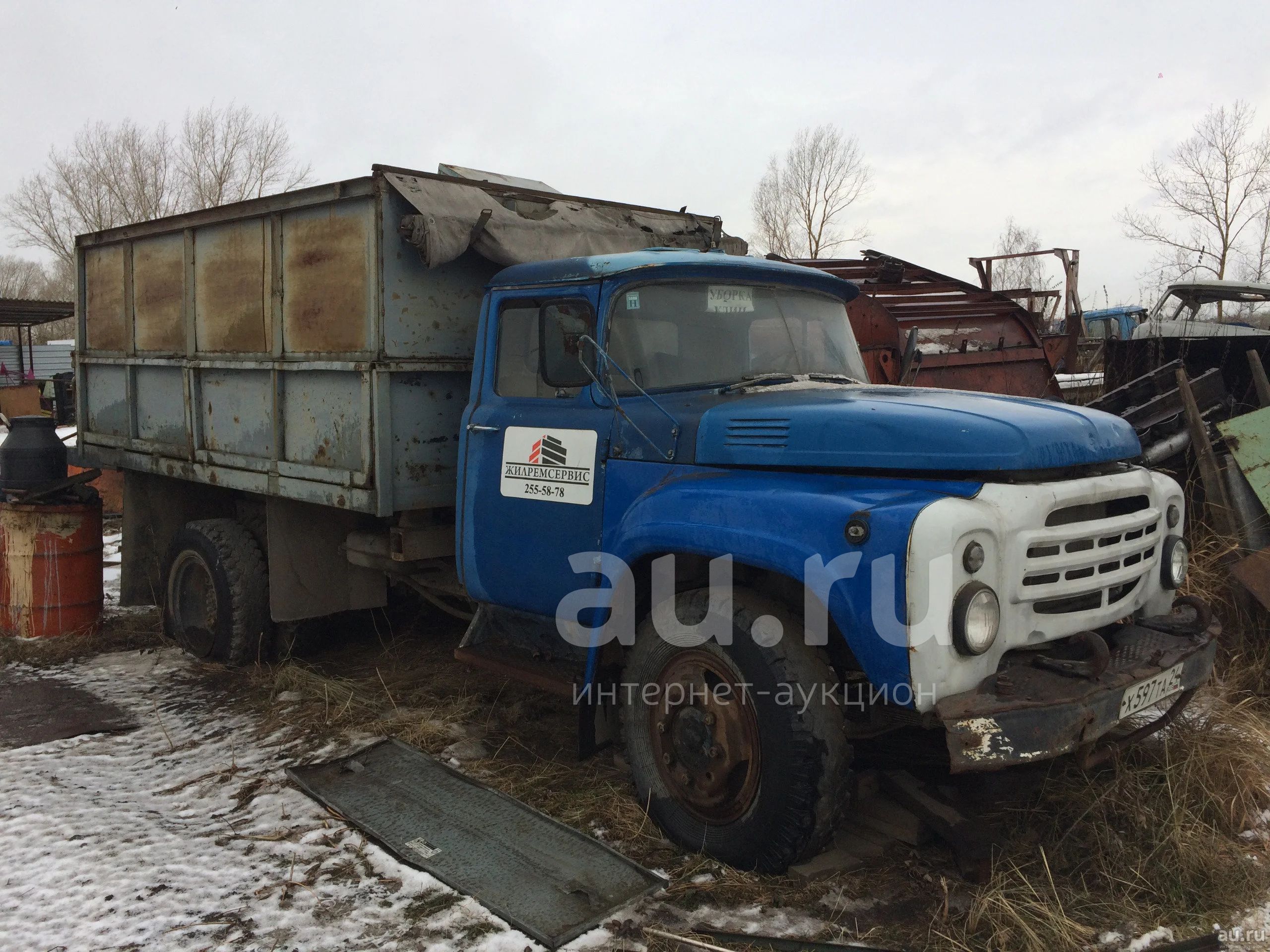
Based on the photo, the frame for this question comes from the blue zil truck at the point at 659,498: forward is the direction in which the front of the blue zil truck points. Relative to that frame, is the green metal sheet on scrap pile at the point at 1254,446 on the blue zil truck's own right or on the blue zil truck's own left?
on the blue zil truck's own left

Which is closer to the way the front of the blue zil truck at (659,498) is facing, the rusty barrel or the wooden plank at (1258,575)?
the wooden plank

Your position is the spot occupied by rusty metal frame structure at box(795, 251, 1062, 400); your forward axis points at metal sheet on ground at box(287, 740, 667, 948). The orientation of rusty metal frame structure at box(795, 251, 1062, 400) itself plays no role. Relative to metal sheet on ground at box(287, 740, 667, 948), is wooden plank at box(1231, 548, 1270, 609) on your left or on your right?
left

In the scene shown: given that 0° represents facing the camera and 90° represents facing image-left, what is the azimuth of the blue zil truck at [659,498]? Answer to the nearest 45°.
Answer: approximately 315°

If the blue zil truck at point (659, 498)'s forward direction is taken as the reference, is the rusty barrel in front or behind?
behind

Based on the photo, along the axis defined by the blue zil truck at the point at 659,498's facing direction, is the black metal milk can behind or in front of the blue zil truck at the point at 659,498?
behind

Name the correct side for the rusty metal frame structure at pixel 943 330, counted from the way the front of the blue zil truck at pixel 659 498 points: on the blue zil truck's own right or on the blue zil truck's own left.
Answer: on the blue zil truck's own left

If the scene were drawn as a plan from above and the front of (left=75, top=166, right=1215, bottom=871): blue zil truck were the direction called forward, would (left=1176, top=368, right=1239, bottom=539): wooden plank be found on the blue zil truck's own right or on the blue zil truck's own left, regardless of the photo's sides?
on the blue zil truck's own left
